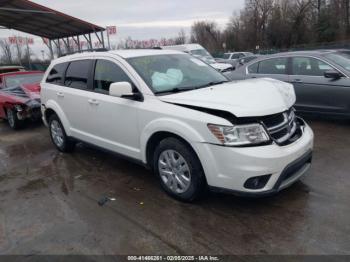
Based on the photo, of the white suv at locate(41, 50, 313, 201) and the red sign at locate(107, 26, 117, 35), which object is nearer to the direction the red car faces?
the white suv

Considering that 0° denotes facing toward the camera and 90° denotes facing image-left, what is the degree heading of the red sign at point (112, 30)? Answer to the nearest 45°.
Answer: approximately 0°

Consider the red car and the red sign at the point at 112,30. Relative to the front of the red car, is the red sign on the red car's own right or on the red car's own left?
on the red car's own left

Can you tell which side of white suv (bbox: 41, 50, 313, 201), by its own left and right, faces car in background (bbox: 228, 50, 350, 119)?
left

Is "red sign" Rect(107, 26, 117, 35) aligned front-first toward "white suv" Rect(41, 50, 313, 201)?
yes

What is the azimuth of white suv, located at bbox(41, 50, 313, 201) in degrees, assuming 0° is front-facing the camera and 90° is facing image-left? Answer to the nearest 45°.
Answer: approximately 315°

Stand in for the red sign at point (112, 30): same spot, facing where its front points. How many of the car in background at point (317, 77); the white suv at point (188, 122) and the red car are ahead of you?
3

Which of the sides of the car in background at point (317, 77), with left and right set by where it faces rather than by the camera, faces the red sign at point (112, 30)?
back

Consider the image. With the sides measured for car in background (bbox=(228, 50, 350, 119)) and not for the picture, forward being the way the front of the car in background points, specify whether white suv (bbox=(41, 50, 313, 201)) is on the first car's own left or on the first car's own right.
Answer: on the first car's own right
